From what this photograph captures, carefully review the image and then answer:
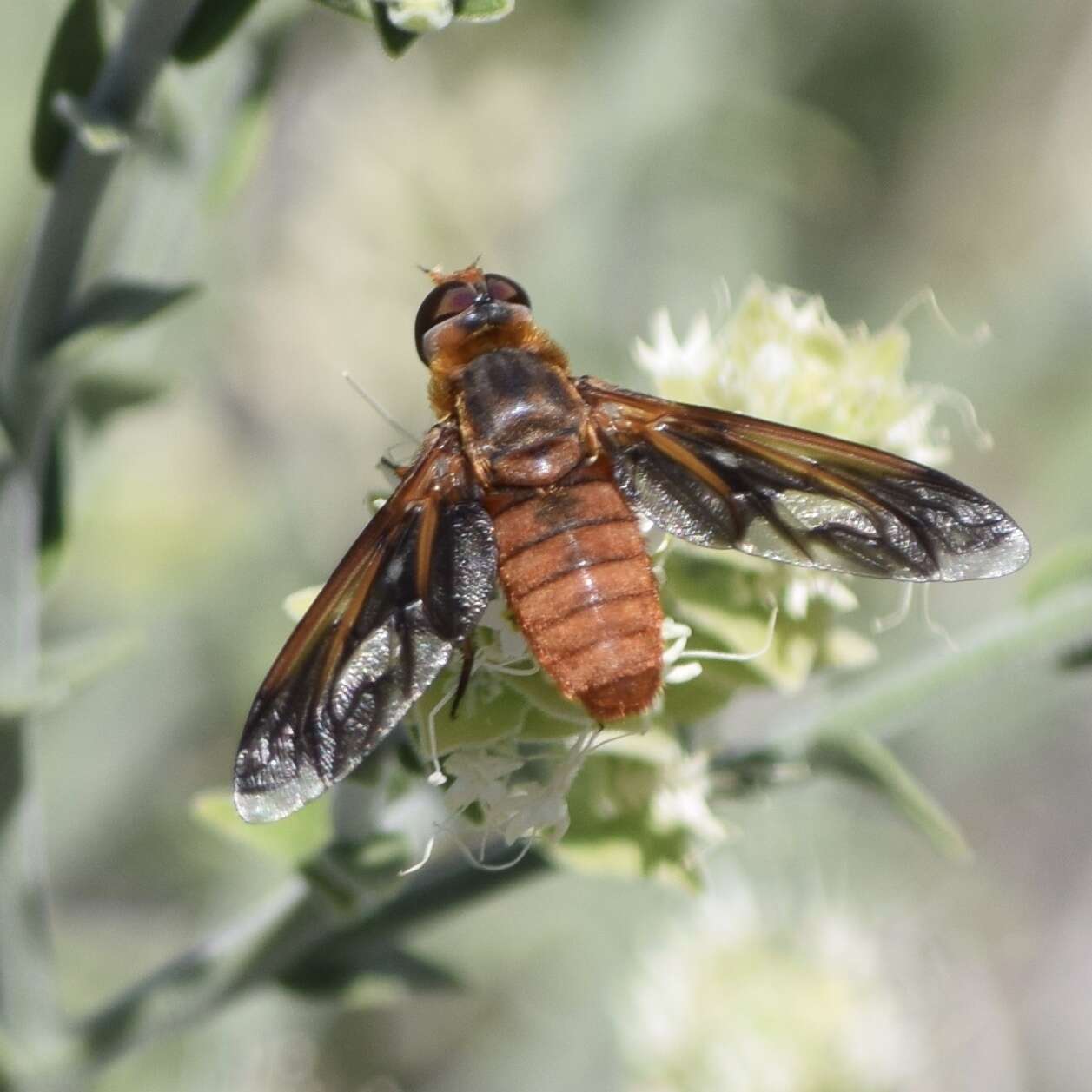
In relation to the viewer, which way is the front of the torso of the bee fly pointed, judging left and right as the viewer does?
facing away from the viewer
